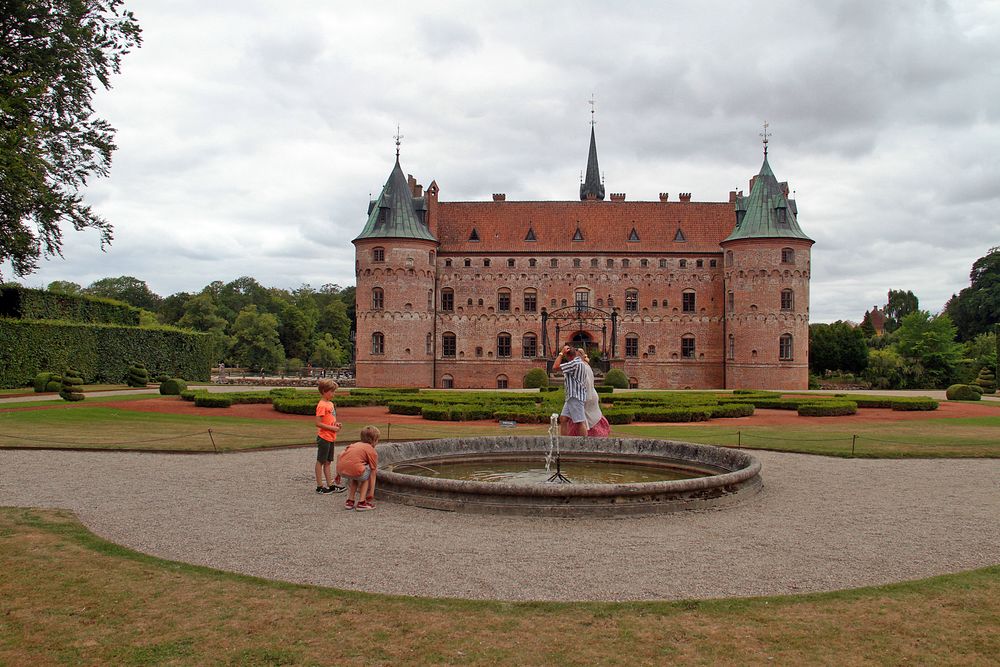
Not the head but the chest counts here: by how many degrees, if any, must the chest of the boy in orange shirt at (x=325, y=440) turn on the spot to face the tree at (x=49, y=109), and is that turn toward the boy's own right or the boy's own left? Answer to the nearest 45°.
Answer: approximately 135° to the boy's own left

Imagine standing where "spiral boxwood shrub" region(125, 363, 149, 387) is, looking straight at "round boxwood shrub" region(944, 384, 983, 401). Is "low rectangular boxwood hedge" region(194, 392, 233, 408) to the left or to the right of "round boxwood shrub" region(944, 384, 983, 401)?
right

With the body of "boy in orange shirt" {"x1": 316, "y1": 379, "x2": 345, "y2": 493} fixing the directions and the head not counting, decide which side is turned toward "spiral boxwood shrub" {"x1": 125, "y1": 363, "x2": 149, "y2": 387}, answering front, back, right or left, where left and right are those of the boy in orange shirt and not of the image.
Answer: left

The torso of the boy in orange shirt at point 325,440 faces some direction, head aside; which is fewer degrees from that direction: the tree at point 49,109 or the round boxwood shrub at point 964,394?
the round boxwood shrub

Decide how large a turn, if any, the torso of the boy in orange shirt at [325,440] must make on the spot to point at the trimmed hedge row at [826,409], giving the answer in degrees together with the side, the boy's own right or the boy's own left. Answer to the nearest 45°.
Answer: approximately 45° to the boy's own left

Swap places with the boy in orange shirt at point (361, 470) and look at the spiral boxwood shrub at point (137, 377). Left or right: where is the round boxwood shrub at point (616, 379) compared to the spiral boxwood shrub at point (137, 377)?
right

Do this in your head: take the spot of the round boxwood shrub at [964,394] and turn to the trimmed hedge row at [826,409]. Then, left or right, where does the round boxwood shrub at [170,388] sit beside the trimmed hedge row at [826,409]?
right

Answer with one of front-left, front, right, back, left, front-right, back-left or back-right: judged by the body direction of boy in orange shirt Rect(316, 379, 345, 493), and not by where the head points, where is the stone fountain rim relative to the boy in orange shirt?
front-right

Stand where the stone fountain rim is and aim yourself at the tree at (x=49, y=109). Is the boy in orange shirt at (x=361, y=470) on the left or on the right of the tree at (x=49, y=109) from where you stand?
left

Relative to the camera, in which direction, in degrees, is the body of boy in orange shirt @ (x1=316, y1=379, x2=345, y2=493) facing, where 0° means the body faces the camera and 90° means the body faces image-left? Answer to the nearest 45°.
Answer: approximately 270°

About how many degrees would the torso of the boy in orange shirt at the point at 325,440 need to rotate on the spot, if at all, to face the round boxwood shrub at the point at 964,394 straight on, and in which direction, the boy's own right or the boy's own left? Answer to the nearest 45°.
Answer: approximately 45° to the boy's own left
